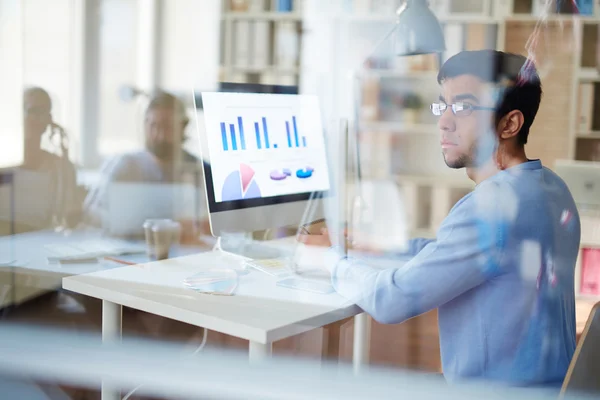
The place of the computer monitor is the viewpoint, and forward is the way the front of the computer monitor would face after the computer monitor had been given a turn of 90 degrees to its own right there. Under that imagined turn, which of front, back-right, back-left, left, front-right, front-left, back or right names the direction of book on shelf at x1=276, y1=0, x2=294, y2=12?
back-right

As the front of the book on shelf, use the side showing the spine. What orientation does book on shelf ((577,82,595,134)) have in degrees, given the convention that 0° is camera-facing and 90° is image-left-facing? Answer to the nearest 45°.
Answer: approximately 0°

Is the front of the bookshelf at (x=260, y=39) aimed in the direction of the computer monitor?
yes

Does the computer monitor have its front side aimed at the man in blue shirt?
yes

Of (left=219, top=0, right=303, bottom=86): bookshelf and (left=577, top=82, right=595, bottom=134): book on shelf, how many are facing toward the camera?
2

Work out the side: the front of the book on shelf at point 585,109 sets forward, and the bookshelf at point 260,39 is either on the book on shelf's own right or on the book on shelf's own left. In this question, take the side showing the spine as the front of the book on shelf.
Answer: on the book on shelf's own right

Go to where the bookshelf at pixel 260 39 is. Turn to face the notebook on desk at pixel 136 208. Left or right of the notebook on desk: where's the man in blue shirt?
left

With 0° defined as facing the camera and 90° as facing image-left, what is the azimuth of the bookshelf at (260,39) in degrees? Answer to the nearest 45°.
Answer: approximately 0°
